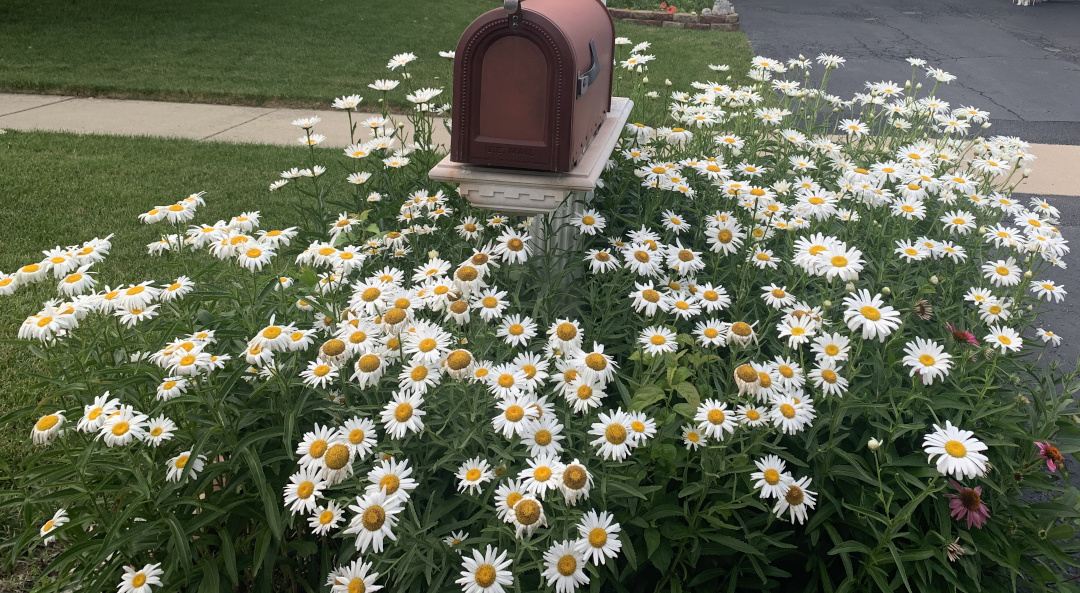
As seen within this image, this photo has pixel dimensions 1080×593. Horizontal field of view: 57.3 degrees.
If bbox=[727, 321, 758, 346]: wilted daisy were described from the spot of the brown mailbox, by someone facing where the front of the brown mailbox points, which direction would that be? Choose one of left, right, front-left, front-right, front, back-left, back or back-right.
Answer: front-left

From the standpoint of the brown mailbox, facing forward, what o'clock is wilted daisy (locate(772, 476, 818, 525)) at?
The wilted daisy is roughly at 11 o'clock from the brown mailbox.

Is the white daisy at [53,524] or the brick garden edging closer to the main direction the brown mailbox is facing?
the white daisy

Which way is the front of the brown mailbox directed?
toward the camera

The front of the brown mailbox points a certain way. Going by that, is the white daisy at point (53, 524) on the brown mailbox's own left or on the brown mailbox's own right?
on the brown mailbox's own right

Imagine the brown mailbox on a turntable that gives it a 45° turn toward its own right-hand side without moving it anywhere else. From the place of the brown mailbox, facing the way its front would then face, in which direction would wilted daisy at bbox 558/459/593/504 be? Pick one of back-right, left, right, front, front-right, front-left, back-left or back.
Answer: front-left

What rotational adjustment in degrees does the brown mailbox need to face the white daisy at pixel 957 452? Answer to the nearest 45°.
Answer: approximately 45° to its left

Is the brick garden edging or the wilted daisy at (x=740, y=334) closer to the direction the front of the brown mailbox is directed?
the wilted daisy

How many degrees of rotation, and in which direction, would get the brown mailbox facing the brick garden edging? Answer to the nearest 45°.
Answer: approximately 180°

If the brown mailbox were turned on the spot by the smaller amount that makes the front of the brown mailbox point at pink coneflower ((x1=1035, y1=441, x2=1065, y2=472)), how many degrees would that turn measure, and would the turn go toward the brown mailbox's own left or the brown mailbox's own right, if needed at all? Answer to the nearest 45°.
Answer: approximately 45° to the brown mailbox's own left

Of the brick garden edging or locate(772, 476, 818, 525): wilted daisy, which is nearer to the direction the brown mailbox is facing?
the wilted daisy

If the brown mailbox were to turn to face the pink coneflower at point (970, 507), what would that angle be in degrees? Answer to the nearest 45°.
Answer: approximately 45° to its left

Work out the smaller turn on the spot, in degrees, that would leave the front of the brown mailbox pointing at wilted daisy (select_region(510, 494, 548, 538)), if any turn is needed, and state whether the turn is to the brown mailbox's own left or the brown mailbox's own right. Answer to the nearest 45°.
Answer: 0° — it already faces it
